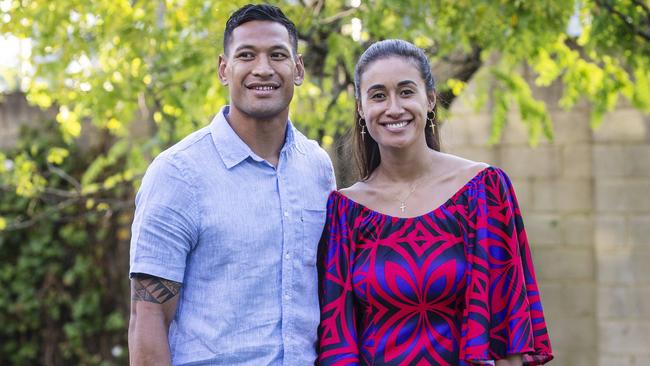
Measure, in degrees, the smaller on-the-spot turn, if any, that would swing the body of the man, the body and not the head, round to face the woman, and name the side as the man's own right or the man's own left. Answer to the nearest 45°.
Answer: approximately 45° to the man's own left

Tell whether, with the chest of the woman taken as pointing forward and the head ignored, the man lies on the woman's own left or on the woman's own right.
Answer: on the woman's own right

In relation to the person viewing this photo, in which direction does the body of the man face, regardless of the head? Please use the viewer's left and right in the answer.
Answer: facing the viewer and to the right of the viewer

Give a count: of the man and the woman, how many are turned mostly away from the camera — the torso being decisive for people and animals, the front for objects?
0

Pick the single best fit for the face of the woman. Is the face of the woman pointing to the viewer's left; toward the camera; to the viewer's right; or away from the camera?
toward the camera

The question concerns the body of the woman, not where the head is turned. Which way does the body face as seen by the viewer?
toward the camera

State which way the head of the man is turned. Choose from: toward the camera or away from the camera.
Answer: toward the camera
